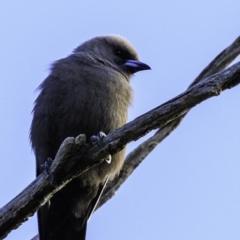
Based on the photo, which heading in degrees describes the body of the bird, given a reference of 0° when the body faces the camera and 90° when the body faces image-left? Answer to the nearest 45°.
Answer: approximately 315°
